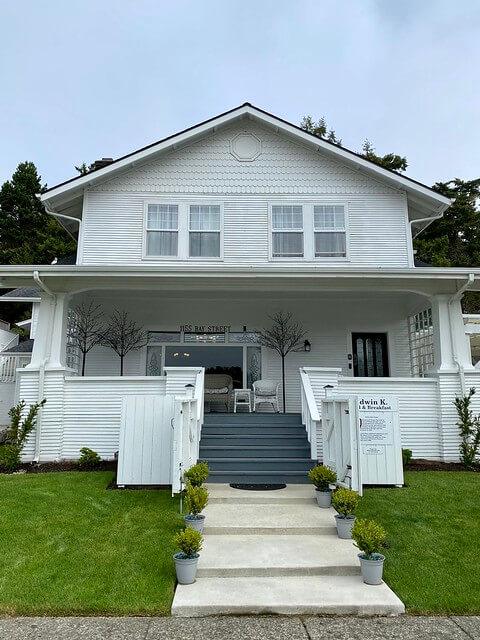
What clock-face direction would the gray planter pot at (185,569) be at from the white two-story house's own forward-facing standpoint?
The gray planter pot is roughly at 12 o'clock from the white two-story house.

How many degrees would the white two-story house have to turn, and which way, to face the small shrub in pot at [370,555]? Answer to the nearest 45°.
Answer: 0° — it already faces it

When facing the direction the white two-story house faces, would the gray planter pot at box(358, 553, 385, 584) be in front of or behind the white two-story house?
in front

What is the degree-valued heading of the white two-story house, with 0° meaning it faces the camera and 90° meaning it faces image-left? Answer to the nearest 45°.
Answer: approximately 0°

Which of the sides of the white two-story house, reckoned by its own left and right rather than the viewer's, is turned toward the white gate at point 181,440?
front

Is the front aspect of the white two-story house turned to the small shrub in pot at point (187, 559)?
yes

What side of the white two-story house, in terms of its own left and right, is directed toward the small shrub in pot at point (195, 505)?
front

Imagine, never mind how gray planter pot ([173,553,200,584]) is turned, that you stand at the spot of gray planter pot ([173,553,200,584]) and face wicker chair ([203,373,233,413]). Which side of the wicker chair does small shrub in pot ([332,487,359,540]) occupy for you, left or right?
right

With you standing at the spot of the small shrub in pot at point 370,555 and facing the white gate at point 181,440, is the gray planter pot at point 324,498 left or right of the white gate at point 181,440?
right
